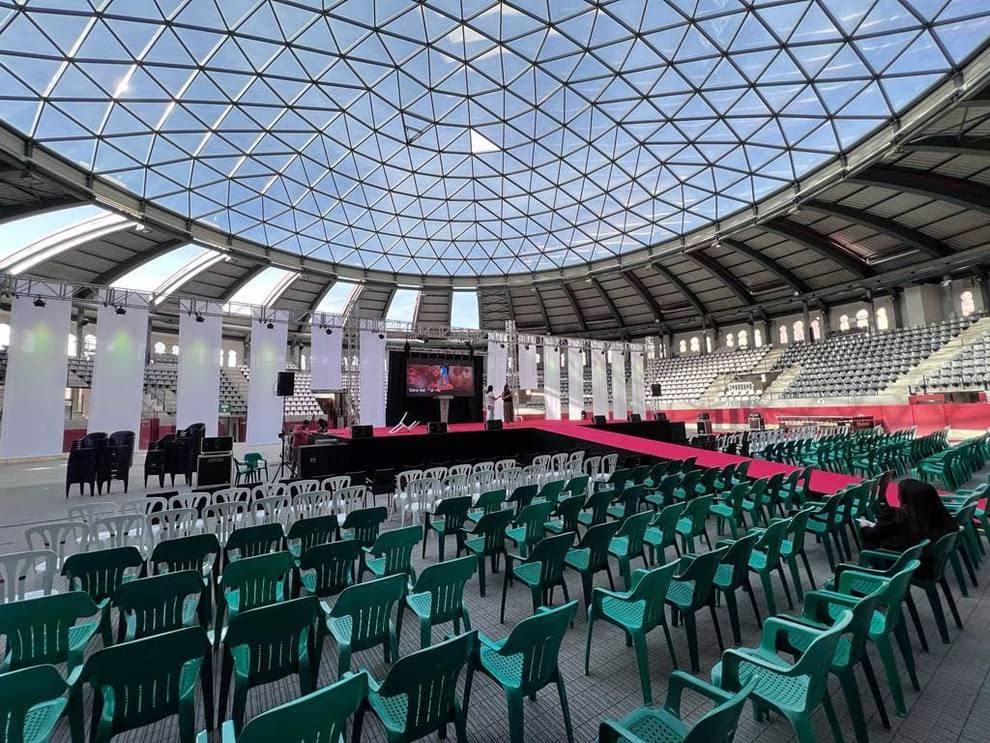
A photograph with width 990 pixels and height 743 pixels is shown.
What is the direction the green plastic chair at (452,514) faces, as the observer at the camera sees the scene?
facing away from the viewer and to the left of the viewer

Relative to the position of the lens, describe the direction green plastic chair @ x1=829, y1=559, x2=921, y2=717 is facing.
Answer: facing away from the viewer and to the left of the viewer

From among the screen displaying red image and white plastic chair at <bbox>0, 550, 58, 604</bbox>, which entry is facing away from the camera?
the white plastic chair

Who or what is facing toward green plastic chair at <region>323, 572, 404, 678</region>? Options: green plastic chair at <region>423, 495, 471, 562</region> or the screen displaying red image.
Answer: the screen displaying red image

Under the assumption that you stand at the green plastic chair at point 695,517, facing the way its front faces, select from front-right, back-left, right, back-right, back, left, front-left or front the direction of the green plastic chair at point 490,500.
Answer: front-left

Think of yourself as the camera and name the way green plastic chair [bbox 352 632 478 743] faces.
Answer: facing away from the viewer and to the left of the viewer

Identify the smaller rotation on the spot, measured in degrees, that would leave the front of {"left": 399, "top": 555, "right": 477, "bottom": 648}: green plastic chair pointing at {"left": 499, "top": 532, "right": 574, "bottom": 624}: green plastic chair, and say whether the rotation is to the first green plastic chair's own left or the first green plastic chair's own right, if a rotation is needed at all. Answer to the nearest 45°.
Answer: approximately 90° to the first green plastic chair's own right

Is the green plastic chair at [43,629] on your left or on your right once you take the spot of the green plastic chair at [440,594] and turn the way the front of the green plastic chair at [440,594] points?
on your left

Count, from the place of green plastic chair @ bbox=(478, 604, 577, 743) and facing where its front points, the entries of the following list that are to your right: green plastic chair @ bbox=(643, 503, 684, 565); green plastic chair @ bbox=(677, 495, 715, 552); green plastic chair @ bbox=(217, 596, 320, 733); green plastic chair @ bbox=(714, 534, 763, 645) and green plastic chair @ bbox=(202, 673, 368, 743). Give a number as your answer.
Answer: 3

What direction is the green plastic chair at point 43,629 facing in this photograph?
away from the camera

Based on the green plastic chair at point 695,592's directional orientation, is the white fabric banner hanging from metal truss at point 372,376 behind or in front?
in front

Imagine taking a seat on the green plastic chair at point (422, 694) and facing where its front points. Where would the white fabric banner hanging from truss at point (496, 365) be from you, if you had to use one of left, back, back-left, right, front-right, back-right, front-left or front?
front-right

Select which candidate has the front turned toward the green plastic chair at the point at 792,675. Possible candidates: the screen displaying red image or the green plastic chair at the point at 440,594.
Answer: the screen displaying red image

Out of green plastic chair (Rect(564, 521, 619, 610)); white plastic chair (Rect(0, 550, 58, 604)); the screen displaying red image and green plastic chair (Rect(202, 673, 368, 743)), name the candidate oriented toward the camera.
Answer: the screen displaying red image

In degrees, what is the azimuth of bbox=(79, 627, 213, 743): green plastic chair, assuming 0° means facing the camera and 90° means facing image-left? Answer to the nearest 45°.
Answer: approximately 180°

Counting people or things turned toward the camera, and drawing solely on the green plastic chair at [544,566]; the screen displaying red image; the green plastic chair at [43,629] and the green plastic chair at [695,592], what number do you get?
1

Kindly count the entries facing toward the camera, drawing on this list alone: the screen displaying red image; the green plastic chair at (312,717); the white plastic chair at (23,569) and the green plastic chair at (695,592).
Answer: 1
